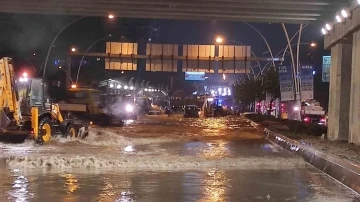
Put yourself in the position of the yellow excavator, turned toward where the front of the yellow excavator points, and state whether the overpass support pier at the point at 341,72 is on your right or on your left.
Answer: on your right

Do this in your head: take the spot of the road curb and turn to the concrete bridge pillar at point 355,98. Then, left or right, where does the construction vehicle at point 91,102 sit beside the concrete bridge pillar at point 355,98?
left

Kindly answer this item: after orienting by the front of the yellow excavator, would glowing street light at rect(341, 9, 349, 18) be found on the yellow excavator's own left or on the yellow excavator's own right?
on the yellow excavator's own right

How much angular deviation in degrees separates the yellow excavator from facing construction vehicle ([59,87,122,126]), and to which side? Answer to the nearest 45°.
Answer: approximately 45° to its left

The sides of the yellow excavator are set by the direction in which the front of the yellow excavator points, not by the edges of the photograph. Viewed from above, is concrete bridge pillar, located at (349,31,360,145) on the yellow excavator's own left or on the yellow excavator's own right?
on the yellow excavator's own right

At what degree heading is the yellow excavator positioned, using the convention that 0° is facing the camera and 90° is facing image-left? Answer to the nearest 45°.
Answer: approximately 225°

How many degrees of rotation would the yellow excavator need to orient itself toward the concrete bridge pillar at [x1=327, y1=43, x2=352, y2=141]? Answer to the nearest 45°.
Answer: approximately 45° to its right
